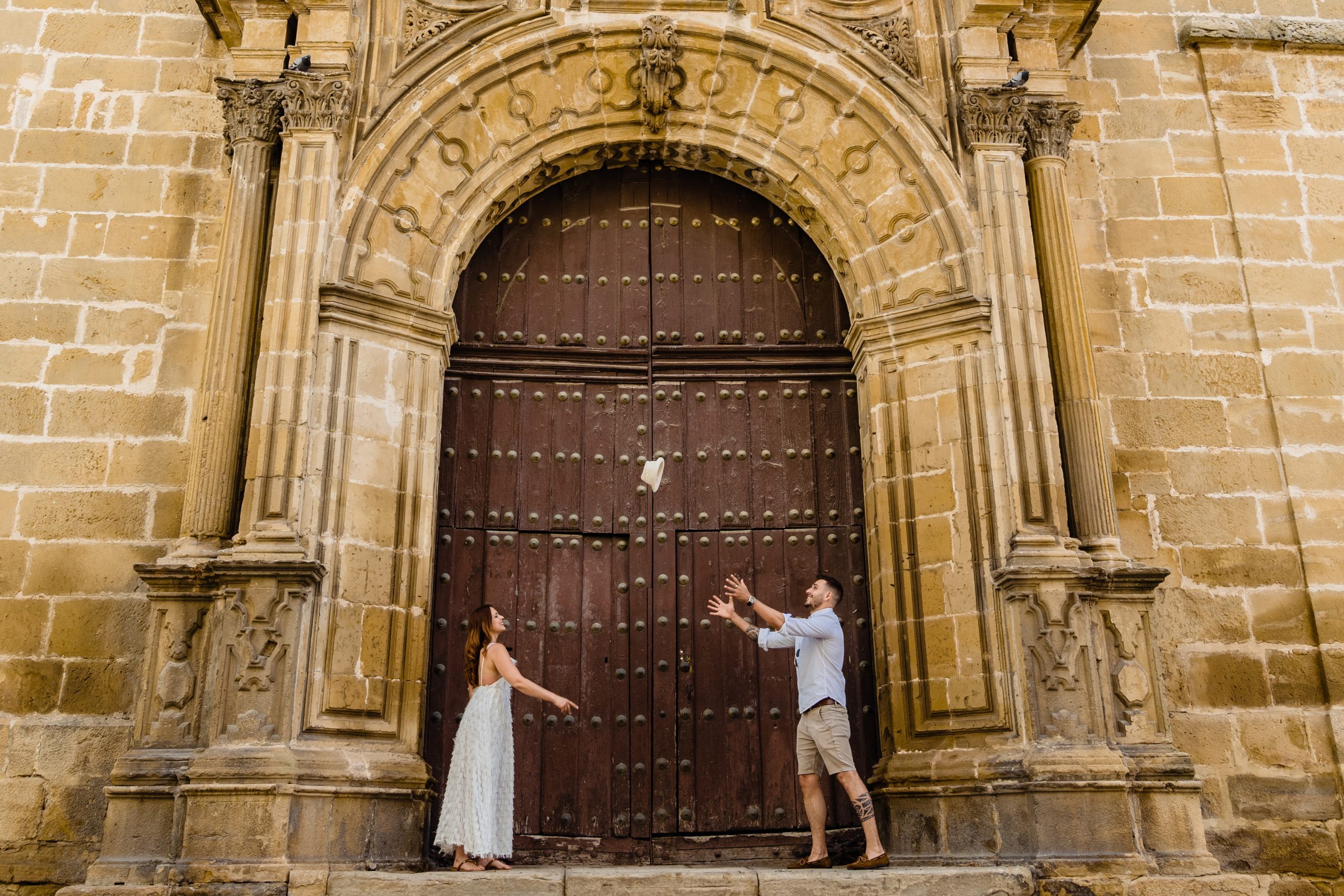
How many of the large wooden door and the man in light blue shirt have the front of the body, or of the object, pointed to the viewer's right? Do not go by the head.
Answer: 0

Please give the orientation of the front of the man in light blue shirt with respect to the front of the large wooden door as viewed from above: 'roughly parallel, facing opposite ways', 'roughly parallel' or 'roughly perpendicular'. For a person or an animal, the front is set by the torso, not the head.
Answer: roughly perpendicular

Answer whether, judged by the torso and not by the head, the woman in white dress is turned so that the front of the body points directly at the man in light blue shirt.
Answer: yes

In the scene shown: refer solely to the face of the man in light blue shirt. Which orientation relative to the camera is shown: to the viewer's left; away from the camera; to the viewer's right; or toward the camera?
to the viewer's left

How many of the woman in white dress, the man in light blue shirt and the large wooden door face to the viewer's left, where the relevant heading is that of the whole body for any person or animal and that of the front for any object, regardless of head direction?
1

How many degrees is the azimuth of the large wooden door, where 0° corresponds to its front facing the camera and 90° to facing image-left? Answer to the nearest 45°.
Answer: approximately 0°

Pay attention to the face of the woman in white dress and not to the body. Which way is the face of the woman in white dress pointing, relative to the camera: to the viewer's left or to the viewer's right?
to the viewer's right

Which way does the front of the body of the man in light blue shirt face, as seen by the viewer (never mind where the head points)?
to the viewer's left

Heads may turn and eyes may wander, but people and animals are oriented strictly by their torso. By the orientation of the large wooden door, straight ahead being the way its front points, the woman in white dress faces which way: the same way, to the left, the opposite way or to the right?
to the left

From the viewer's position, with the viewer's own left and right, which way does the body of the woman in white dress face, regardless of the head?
facing to the right of the viewer

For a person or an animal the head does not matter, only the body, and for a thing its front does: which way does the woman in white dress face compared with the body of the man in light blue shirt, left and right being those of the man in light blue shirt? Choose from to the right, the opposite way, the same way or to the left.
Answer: the opposite way
